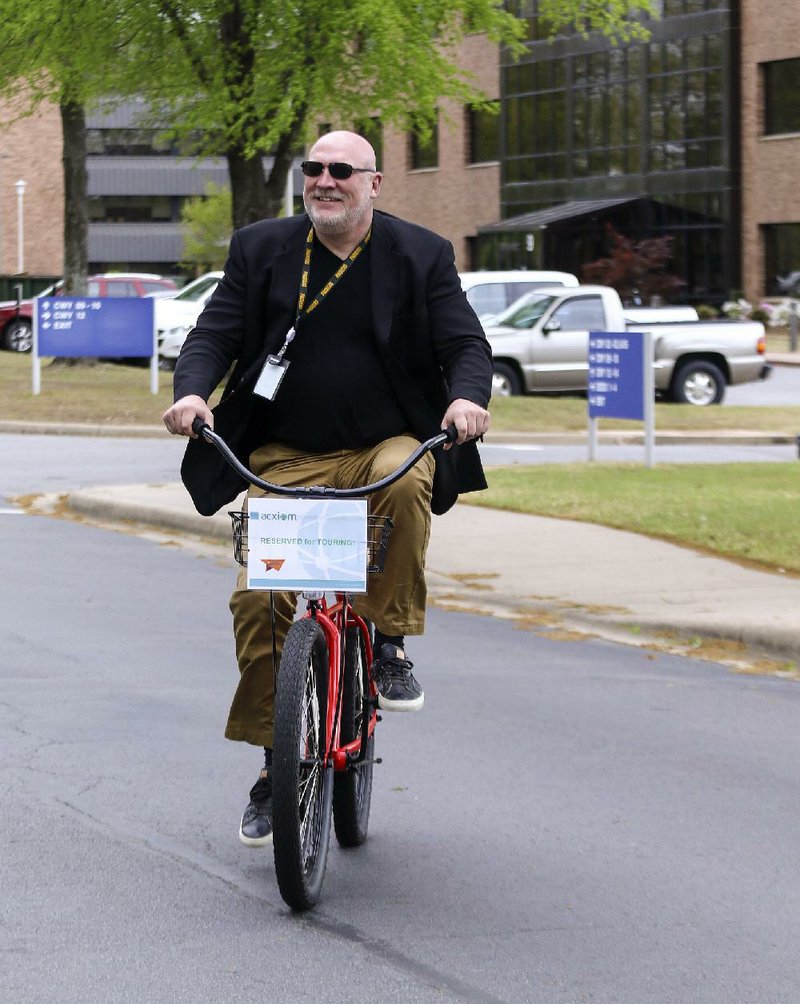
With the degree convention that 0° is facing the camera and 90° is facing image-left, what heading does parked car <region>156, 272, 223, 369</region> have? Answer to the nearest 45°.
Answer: approximately 45°

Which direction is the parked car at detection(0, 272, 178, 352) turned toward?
to the viewer's left

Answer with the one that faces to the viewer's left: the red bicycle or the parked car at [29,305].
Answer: the parked car

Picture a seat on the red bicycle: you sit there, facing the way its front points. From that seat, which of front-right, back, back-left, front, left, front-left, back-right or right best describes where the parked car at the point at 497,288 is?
back

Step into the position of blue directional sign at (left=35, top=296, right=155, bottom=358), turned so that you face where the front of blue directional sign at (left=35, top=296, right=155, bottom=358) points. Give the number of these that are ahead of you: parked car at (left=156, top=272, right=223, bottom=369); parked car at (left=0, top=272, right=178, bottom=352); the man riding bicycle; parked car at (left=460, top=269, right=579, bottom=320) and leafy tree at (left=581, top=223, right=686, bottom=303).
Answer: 1

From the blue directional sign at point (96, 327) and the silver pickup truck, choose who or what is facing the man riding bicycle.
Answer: the blue directional sign

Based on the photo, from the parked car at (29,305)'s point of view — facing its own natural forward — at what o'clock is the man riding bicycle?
The man riding bicycle is roughly at 9 o'clock from the parked car.

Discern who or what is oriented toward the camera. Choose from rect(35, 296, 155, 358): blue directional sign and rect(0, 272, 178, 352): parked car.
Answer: the blue directional sign

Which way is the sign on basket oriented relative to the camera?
toward the camera

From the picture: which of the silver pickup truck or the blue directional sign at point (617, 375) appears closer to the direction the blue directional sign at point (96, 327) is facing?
the blue directional sign

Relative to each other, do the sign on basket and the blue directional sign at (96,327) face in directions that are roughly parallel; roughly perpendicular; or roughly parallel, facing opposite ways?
roughly parallel

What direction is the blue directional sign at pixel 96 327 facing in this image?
toward the camera

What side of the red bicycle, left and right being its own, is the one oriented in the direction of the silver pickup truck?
back

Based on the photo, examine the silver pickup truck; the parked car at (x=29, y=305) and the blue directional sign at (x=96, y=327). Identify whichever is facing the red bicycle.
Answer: the blue directional sign

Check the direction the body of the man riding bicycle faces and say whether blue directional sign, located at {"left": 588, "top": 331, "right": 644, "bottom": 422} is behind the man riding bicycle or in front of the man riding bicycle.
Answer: behind

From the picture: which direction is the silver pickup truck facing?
to the viewer's left
